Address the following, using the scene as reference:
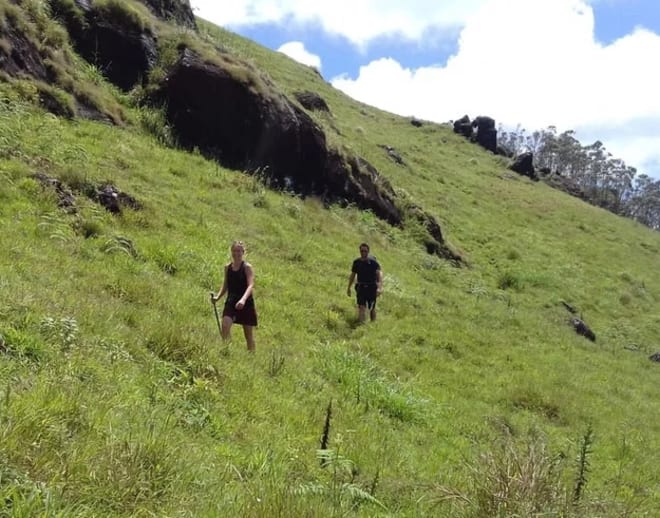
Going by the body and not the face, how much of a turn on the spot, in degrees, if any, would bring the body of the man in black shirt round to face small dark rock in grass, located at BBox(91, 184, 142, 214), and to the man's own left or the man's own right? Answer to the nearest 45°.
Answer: approximately 90° to the man's own right

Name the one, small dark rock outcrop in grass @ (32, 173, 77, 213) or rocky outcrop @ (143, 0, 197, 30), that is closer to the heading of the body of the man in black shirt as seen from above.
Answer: the small dark rock outcrop in grass

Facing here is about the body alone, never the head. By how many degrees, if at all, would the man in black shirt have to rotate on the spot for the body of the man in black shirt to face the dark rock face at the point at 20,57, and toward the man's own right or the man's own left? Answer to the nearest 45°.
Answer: approximately 90° to the man's own right

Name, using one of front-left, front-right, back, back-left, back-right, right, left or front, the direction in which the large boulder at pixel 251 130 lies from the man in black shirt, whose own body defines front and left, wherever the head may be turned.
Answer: back-right

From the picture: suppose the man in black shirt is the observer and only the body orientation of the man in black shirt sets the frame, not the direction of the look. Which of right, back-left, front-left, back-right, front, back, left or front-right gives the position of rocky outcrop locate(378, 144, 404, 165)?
back

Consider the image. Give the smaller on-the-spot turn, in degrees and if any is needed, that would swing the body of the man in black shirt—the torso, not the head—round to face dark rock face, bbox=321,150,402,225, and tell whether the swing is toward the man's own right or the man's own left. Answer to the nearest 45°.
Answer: approximately 180°

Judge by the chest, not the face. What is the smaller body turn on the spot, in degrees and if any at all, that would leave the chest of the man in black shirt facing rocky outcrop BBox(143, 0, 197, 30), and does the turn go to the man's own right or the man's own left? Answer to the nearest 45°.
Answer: approximately 135° to the man's own right

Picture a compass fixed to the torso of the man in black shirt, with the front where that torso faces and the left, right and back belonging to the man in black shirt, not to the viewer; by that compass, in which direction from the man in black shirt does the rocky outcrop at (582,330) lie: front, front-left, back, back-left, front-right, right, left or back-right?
back-left

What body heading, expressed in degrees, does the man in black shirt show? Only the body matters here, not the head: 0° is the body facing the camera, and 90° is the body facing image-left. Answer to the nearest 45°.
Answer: approximately 0°
